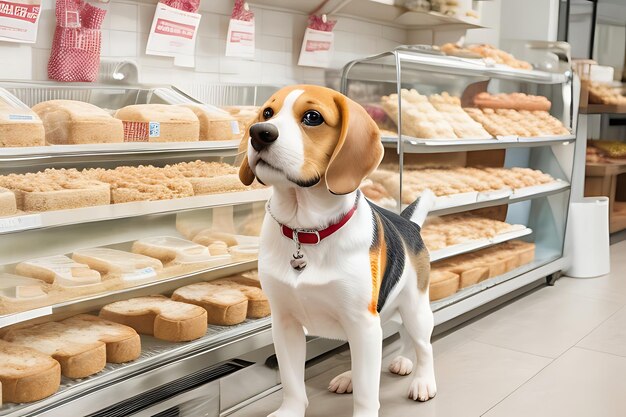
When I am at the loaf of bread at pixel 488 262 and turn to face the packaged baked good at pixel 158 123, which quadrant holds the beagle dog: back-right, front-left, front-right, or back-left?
front-left

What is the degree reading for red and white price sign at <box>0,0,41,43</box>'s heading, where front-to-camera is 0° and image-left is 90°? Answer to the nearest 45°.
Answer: approximately 0°

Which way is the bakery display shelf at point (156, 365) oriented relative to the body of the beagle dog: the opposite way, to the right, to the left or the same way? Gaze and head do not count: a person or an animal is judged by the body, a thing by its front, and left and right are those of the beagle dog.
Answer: to the left

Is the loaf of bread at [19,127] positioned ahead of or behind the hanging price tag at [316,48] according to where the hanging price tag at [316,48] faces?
ahead

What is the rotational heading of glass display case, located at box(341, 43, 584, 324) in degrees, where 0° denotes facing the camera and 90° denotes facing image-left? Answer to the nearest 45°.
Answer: approximately 315°

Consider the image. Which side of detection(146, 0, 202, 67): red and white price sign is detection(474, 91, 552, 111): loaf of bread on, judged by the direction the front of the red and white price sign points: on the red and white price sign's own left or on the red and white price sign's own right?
on the red and white price sign's own left

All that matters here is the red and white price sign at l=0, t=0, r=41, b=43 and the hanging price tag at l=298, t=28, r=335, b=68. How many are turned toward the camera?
2

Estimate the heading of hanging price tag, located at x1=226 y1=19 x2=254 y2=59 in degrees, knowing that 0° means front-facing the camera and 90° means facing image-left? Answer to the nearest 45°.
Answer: approximately 0°

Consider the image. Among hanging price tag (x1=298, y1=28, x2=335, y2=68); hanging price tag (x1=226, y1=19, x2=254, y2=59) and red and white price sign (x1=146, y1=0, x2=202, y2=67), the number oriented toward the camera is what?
3

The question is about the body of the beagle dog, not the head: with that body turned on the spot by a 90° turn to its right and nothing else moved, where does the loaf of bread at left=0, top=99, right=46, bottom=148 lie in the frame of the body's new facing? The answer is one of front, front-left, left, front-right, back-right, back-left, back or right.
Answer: front-left

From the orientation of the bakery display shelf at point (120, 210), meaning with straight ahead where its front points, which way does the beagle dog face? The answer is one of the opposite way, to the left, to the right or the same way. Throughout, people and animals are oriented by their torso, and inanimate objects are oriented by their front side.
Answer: to the right

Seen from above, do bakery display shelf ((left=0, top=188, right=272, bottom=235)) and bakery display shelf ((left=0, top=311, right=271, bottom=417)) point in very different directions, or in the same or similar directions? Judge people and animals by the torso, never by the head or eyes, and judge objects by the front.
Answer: same or similar directions

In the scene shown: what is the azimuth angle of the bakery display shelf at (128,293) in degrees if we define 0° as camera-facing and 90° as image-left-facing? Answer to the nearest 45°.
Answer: approximately 315°

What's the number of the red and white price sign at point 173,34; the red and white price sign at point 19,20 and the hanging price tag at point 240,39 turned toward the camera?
3

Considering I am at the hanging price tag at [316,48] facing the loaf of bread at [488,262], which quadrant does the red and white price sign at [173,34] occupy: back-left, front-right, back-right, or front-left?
back-right

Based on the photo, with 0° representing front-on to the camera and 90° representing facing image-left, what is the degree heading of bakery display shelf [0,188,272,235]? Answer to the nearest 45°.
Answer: approximately 315°
